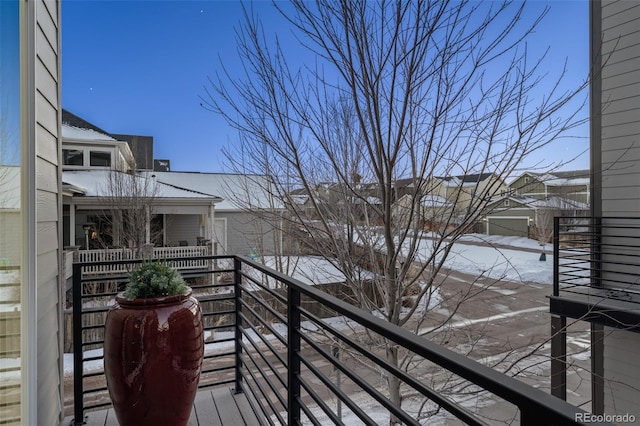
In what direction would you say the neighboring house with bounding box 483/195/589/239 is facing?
toward the camera

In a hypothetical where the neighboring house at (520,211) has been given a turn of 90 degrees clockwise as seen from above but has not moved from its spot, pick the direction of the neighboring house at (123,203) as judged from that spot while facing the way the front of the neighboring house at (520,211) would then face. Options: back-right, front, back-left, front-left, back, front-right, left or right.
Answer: front

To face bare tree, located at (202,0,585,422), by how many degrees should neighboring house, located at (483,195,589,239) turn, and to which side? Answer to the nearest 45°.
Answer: approximately 45° to its right

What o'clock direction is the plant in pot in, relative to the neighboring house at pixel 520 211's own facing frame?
The plant in pot is roughly at 1 o'clock from the neighboring house.

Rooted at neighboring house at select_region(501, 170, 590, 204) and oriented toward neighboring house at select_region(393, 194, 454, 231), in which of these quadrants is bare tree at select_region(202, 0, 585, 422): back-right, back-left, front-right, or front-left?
front-left

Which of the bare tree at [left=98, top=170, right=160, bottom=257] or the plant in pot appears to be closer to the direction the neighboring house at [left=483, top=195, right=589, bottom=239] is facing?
the plant in pot
